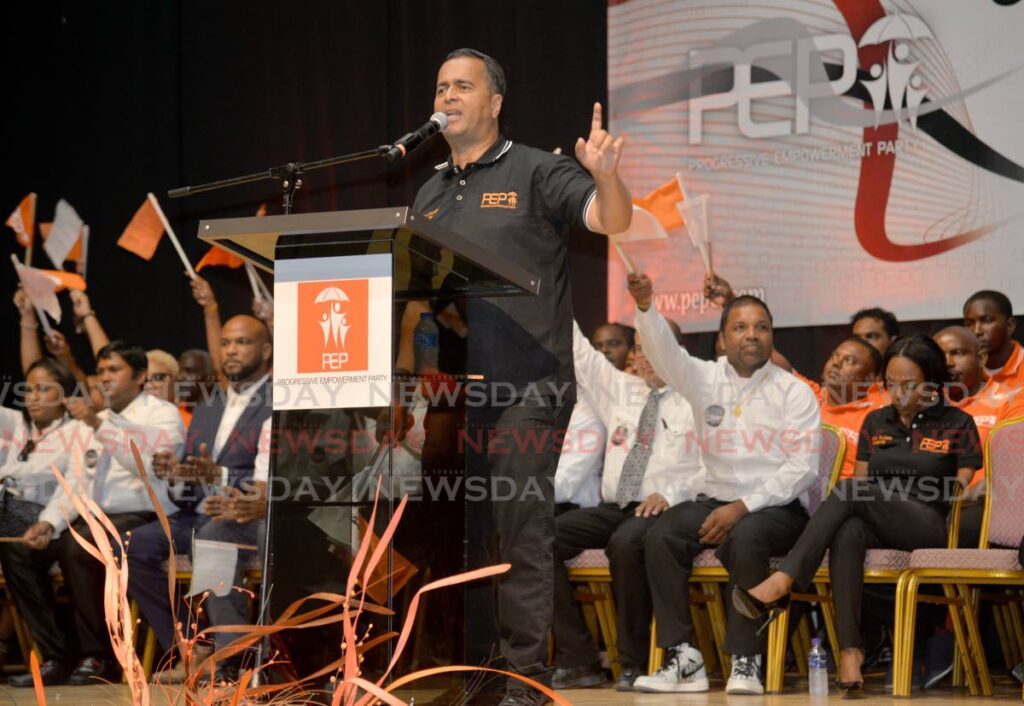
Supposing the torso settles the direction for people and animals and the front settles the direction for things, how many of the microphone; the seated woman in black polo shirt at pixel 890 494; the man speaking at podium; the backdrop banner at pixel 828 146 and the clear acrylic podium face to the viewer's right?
1

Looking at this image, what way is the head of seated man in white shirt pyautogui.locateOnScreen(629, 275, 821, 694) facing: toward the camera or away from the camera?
toward the camera

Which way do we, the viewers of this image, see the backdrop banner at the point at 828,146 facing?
facing the viewer

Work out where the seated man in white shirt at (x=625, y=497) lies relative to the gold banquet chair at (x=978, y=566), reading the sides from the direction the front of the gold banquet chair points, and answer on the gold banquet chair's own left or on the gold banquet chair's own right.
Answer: on the gold banquet chair's own right

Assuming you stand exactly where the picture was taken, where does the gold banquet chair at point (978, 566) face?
facing the viewer and to the left of the viewer

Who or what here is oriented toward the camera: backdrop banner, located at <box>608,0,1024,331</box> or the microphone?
the backdrop banner

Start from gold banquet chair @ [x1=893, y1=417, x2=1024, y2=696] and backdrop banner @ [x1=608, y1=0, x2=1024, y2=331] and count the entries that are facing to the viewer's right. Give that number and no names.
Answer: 0

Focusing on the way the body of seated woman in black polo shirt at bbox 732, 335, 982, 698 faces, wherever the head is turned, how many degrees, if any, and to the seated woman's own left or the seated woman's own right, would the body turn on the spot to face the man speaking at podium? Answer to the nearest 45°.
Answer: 0° — they already face them

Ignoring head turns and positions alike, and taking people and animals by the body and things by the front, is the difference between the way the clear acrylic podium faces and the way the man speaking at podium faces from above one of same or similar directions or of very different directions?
same or similar directions

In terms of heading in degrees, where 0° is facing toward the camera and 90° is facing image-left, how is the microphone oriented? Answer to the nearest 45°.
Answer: approximately 270°

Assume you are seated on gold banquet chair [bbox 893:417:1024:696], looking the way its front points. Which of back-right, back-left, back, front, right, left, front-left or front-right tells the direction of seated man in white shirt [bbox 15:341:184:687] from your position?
front-right

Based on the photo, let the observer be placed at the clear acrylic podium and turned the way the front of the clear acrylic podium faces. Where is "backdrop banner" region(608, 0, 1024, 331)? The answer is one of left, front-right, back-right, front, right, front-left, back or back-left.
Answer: back

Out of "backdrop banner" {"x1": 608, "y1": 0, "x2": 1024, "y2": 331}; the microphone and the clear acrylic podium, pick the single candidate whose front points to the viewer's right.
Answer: the microphone

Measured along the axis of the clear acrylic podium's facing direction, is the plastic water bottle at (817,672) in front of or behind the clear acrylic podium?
behind

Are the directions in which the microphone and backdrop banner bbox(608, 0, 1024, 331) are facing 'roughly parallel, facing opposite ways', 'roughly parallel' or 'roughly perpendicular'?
roughly perpendicular

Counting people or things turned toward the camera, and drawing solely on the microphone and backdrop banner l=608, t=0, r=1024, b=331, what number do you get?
1

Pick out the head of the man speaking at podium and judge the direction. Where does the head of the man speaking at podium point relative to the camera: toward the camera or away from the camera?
toward the camera
